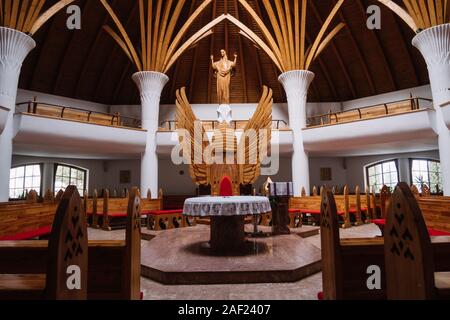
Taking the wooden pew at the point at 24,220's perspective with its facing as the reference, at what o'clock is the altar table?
The altar table is roughly at 12 o'clock from the wooden pew.

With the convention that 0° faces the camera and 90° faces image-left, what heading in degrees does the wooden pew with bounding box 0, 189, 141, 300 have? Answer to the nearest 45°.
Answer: approximately 180°

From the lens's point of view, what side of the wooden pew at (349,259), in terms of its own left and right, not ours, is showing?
back

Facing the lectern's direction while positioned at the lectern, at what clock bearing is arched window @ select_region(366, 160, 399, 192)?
The arched window is roughly at 7 o'clock from the lectern.

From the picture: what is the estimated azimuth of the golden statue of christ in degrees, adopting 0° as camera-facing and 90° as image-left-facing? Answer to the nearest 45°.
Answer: approximately 0°

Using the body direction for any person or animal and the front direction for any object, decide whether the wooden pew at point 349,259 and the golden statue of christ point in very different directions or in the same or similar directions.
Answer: very different directions
